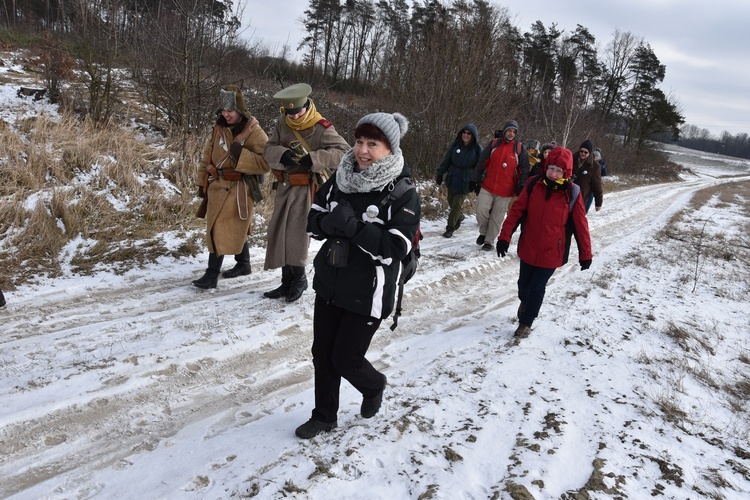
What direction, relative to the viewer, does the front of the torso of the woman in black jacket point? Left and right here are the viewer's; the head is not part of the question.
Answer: facing the viewer and to the left of the viewer

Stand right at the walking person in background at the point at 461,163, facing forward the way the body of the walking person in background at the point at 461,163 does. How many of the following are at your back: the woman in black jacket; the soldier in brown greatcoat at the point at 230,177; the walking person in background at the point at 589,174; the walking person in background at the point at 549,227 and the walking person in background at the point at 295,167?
1

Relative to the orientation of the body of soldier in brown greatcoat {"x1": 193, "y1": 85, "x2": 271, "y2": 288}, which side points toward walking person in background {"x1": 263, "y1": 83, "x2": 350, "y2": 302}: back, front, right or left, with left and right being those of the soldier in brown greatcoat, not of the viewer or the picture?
left

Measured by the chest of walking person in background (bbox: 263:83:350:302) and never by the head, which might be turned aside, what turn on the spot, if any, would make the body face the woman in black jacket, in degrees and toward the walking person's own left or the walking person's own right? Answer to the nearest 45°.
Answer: approximately 45° to the walking person's own left

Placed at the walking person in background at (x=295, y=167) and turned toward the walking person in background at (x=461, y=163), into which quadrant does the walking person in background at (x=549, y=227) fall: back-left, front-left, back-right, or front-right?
front-right

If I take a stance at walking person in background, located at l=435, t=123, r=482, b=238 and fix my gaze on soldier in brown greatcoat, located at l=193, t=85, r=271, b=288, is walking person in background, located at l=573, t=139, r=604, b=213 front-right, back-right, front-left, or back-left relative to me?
back-left

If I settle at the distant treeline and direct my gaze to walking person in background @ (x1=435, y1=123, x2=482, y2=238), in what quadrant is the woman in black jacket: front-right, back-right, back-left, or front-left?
front-right

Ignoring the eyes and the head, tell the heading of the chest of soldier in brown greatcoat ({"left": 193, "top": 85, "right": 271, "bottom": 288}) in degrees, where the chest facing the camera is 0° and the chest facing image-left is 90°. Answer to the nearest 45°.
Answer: approximately 45°

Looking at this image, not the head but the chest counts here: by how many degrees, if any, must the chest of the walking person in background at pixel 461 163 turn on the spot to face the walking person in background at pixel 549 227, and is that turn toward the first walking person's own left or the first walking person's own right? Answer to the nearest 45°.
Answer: approximately 45° to the first walking person's own left

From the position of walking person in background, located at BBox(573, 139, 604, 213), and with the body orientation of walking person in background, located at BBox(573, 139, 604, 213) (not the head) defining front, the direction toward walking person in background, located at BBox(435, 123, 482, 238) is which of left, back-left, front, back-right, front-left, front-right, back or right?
front

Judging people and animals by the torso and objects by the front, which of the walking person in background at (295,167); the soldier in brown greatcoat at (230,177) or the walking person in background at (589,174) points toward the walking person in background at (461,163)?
the walking person in background at (589,174)
